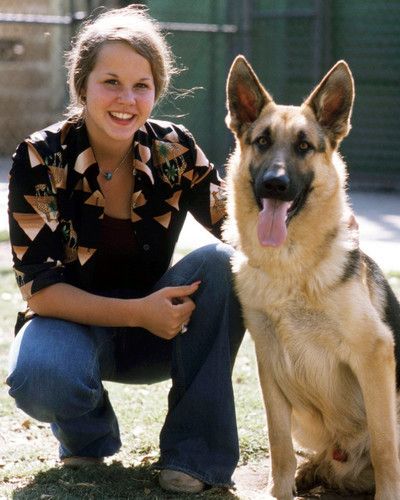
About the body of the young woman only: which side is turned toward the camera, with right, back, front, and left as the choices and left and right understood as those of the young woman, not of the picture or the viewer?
front

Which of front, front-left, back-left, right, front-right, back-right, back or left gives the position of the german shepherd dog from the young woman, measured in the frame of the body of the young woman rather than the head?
left
